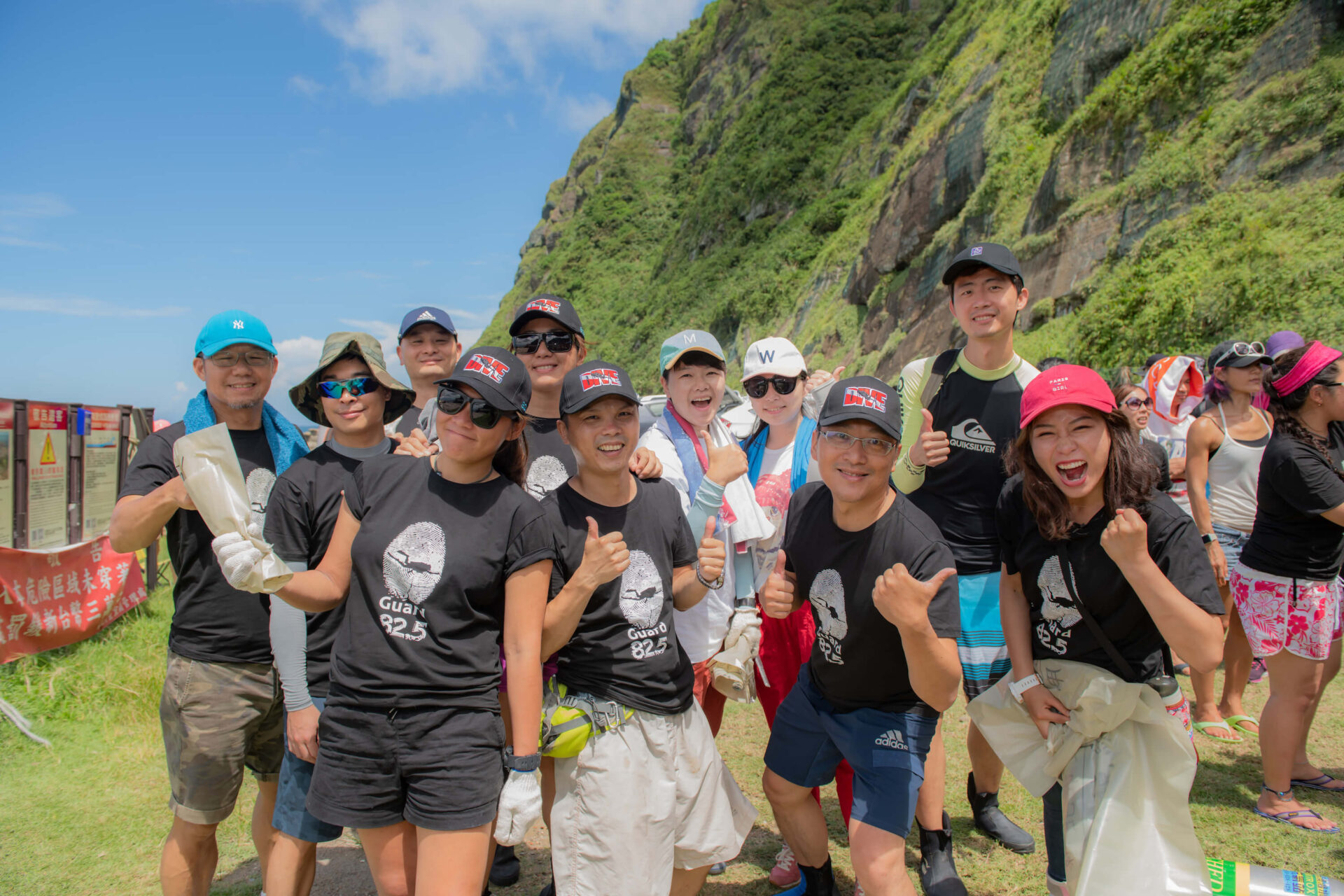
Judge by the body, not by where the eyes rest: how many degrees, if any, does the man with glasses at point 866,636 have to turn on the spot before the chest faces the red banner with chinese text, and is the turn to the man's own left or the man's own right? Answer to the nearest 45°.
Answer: approximately 45° to the man's own right

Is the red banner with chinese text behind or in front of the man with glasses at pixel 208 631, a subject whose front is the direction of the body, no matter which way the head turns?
behind

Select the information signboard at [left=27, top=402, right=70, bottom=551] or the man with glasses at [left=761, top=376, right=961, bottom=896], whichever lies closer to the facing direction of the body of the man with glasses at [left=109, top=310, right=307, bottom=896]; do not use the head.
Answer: the man with glasses

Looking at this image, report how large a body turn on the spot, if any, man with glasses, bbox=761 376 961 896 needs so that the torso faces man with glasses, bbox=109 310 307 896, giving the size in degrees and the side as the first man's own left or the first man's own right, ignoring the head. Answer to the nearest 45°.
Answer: approximately 45° to the first man's own right

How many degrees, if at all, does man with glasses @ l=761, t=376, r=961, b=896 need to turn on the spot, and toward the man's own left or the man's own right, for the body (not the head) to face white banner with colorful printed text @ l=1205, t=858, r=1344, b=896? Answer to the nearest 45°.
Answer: approximately 135° to the man's own left

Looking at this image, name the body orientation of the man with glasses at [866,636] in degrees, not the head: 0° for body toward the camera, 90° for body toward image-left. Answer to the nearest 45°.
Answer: approximately 45°

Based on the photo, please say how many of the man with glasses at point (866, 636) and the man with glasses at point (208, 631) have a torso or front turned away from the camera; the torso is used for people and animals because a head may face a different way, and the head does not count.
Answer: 0
